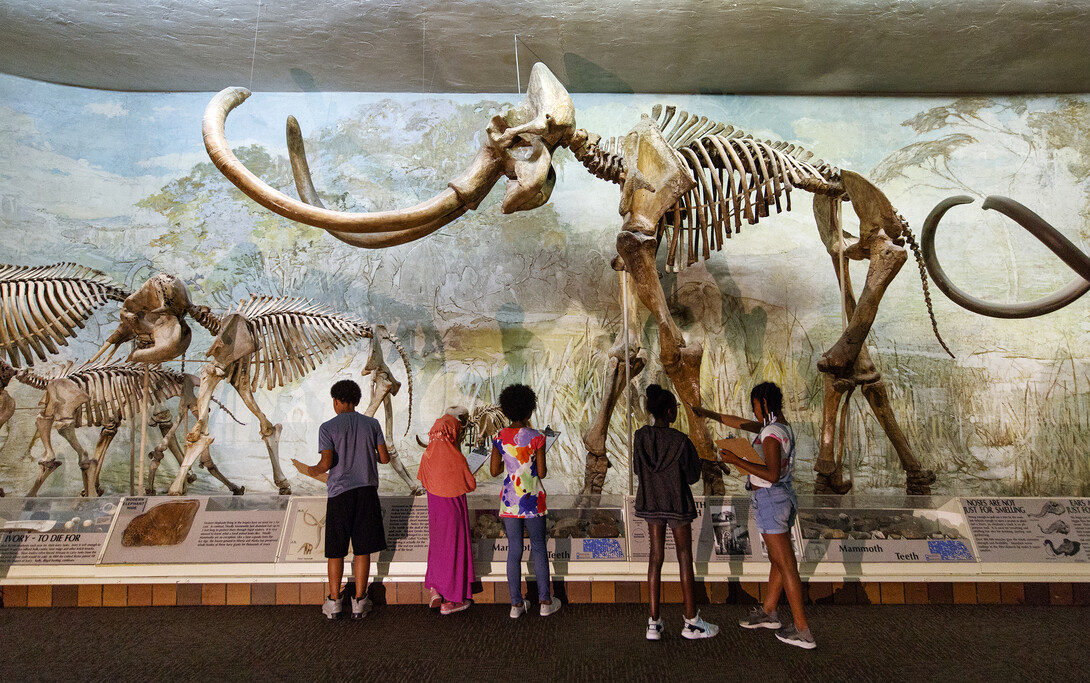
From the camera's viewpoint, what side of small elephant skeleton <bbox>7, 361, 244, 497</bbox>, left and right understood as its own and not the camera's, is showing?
left

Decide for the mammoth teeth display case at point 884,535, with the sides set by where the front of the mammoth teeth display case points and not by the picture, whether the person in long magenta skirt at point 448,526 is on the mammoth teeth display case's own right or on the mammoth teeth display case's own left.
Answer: on the mammoth teeth display case's own right

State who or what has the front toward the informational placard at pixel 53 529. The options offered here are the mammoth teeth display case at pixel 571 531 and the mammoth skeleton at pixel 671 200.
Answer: the mammoth skeleton

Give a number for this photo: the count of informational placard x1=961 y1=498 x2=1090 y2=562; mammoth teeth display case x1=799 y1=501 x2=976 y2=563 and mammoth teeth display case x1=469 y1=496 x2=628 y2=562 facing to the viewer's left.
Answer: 0

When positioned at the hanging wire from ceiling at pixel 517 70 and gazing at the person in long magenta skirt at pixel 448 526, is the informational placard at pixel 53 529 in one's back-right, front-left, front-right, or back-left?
front-right

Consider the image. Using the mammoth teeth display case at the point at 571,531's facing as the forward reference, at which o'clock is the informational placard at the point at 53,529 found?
The informational placard is roughly at 3 o'clock from the mammoth teeth display case.

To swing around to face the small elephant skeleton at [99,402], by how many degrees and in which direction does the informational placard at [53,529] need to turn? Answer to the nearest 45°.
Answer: approximately 180°

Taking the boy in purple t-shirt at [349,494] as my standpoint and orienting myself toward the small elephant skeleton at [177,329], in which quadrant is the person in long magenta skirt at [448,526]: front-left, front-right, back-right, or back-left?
back-right

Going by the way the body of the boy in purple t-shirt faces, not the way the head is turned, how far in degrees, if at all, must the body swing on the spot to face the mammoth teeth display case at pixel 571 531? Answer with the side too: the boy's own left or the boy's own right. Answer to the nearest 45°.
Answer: approximately 90° to the boy's own right

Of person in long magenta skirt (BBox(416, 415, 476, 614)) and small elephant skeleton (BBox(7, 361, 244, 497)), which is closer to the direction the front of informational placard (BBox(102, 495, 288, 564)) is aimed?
the person in long magenta skirt

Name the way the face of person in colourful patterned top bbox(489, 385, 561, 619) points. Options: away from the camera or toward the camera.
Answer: away from the camera

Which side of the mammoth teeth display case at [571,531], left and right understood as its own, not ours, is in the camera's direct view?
front

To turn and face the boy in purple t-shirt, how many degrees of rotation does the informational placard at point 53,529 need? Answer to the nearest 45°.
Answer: approximately 45° to its left

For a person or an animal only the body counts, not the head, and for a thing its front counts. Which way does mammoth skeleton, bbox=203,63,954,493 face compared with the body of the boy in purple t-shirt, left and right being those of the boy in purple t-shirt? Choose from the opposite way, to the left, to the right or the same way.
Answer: to the left

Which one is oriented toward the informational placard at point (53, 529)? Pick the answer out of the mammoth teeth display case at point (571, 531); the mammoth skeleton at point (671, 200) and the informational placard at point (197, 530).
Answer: the mammoth skeleton
